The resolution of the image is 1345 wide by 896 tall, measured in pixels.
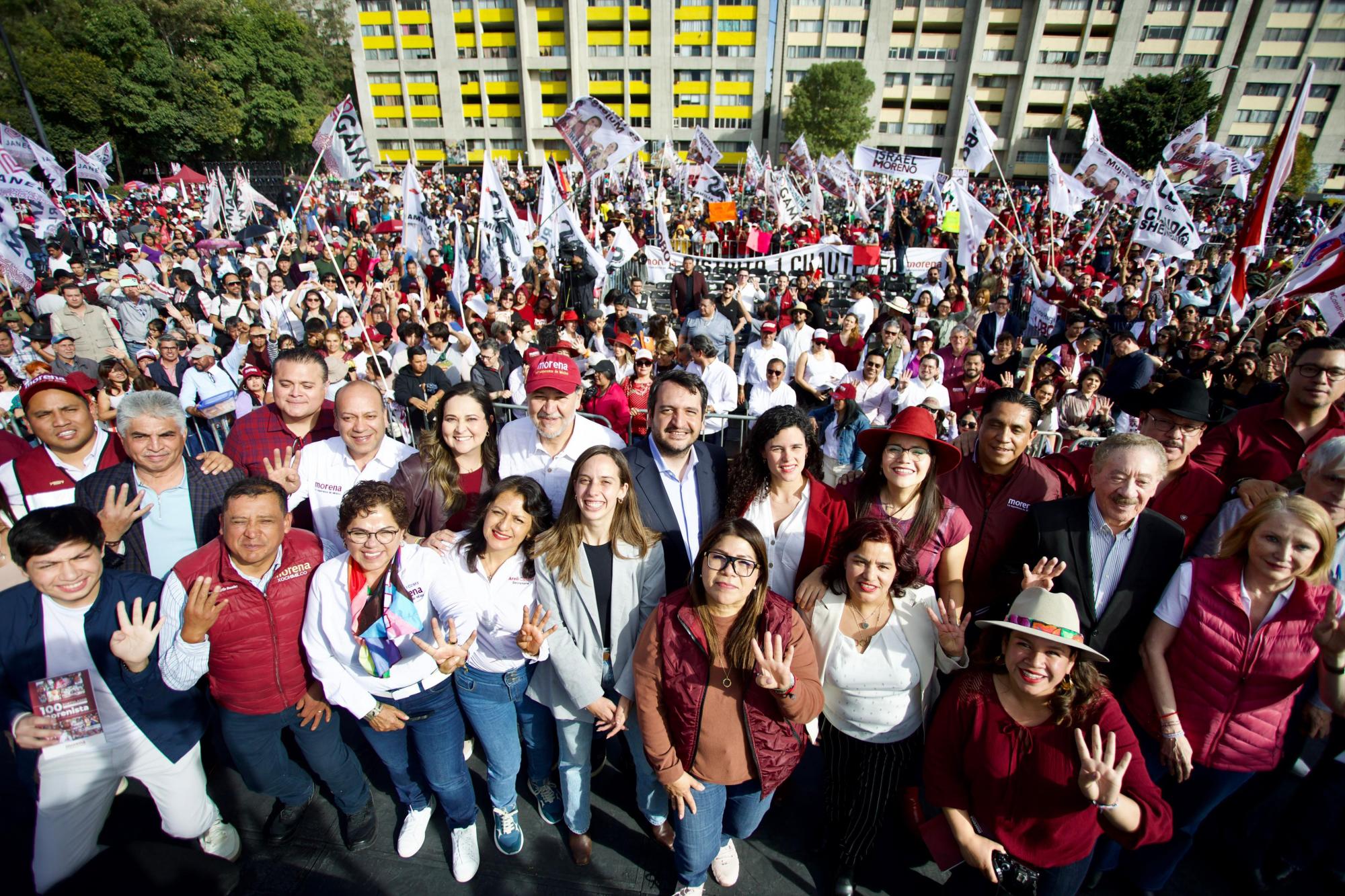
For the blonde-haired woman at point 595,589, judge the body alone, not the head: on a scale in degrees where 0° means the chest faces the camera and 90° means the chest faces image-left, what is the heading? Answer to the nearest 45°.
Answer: approximately 0°

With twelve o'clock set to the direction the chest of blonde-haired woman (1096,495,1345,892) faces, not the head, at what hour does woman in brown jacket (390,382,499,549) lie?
The woman in brown jacket is roughly at 2 o'clock from the blonde-haired woman.

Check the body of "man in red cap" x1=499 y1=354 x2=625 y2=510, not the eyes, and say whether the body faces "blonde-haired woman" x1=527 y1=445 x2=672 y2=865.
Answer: yes

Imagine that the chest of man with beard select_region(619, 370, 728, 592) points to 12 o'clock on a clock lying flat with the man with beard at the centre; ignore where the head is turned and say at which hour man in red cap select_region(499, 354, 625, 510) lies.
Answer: The man in red cap is roughly at 4 o'clock from the man with beard.

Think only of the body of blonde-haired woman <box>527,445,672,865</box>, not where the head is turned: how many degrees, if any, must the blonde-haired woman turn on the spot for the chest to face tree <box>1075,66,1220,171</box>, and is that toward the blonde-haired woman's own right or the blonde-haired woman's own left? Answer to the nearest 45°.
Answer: approximately 135° to the blonde-haired woman's own left

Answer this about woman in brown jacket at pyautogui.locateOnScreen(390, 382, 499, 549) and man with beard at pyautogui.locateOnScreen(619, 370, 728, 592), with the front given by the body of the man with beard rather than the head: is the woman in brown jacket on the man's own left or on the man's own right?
on the man's own right

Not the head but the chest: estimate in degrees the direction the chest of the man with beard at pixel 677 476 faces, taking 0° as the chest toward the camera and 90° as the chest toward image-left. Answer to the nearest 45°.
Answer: approximately 0°

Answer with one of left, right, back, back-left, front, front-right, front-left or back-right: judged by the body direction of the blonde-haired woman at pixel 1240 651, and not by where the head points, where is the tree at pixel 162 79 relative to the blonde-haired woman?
right
